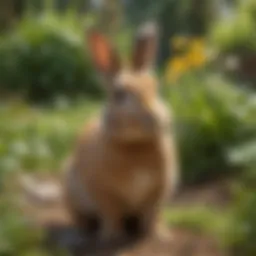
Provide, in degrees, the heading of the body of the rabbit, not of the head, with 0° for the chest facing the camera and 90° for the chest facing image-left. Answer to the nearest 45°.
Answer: approximately 315°
